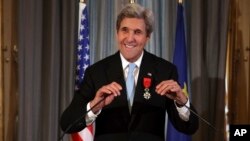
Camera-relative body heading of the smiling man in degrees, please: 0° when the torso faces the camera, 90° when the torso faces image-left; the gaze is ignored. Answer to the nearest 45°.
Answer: approximately 0°

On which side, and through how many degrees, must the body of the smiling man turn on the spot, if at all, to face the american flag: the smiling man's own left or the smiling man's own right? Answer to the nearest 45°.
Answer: approximately 180°

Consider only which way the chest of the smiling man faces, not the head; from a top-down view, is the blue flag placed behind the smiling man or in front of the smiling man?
behind
